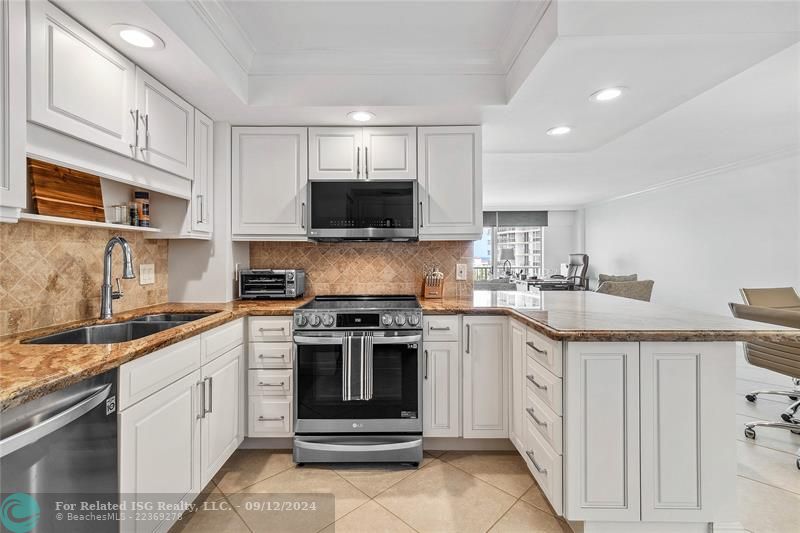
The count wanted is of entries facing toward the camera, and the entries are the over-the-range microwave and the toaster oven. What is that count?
2

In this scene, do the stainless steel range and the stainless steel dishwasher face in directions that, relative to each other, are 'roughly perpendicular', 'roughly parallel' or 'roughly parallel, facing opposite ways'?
roughly perpendicular

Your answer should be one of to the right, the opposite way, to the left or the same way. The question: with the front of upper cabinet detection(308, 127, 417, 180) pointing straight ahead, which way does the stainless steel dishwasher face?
to the left

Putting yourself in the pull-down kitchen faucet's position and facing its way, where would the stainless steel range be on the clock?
The stainless steel range is roughly at 11 o'clock from the pull-down kitchen faucet.

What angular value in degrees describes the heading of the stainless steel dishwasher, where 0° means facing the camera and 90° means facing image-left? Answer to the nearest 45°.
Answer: approximately 315°

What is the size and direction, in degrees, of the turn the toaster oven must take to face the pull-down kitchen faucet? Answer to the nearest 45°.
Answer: approximately 45° to its right

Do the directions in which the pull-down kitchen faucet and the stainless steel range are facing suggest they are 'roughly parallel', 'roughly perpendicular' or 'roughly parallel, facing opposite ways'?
roughly perpendicular

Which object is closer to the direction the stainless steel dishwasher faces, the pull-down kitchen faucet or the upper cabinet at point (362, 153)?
the upper cabinet

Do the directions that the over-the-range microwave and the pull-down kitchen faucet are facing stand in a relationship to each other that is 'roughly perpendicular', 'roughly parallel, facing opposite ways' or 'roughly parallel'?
roughly perpendicular

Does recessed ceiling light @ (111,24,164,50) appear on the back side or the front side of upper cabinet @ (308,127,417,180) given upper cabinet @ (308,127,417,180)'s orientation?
on the front side

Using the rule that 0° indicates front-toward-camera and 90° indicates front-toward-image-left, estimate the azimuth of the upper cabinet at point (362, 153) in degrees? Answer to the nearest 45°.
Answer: approximately 0°
